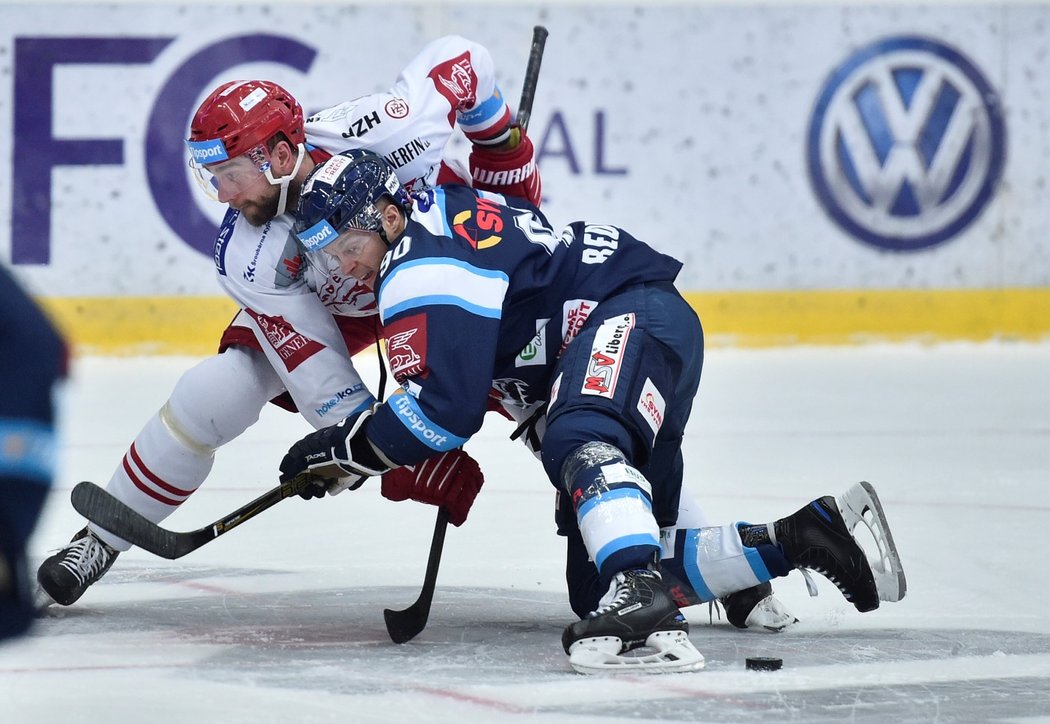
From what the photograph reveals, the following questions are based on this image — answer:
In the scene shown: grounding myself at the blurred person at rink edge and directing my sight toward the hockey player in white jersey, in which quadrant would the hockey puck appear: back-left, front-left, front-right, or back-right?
front-right

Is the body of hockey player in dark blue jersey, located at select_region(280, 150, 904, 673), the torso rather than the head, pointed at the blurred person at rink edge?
no

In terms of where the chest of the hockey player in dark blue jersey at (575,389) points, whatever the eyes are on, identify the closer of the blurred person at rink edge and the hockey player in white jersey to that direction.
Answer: the hockey player in white jersey

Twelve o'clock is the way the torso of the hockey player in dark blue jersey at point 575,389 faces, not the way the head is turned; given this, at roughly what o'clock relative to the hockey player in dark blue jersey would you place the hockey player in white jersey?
The hockey player in white jersey is roughly at 1 o'clock from the hockey player in dark blue jersey.

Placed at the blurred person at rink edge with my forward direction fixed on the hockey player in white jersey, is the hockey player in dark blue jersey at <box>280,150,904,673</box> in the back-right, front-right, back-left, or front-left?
front-right

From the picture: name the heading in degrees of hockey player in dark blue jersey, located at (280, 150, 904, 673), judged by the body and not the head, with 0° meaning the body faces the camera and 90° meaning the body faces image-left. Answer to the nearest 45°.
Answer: approximately 90°
